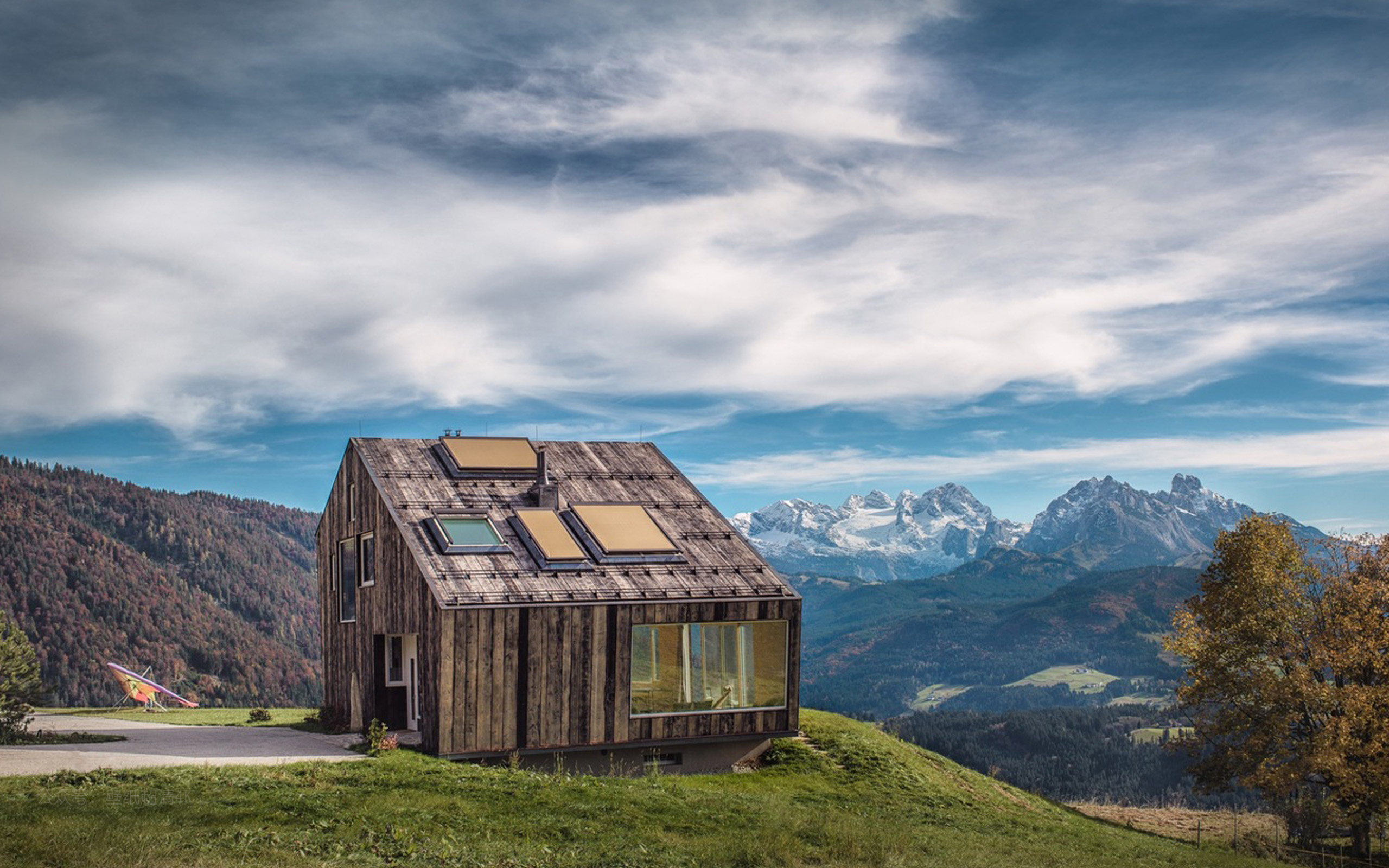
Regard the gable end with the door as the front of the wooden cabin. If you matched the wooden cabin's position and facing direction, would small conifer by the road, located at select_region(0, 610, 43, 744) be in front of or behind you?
in front

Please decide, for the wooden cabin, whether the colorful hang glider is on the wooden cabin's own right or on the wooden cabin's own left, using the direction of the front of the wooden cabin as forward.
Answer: on the wooden cabin's own right

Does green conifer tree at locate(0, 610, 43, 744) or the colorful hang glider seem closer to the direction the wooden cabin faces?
the green conifer tree
